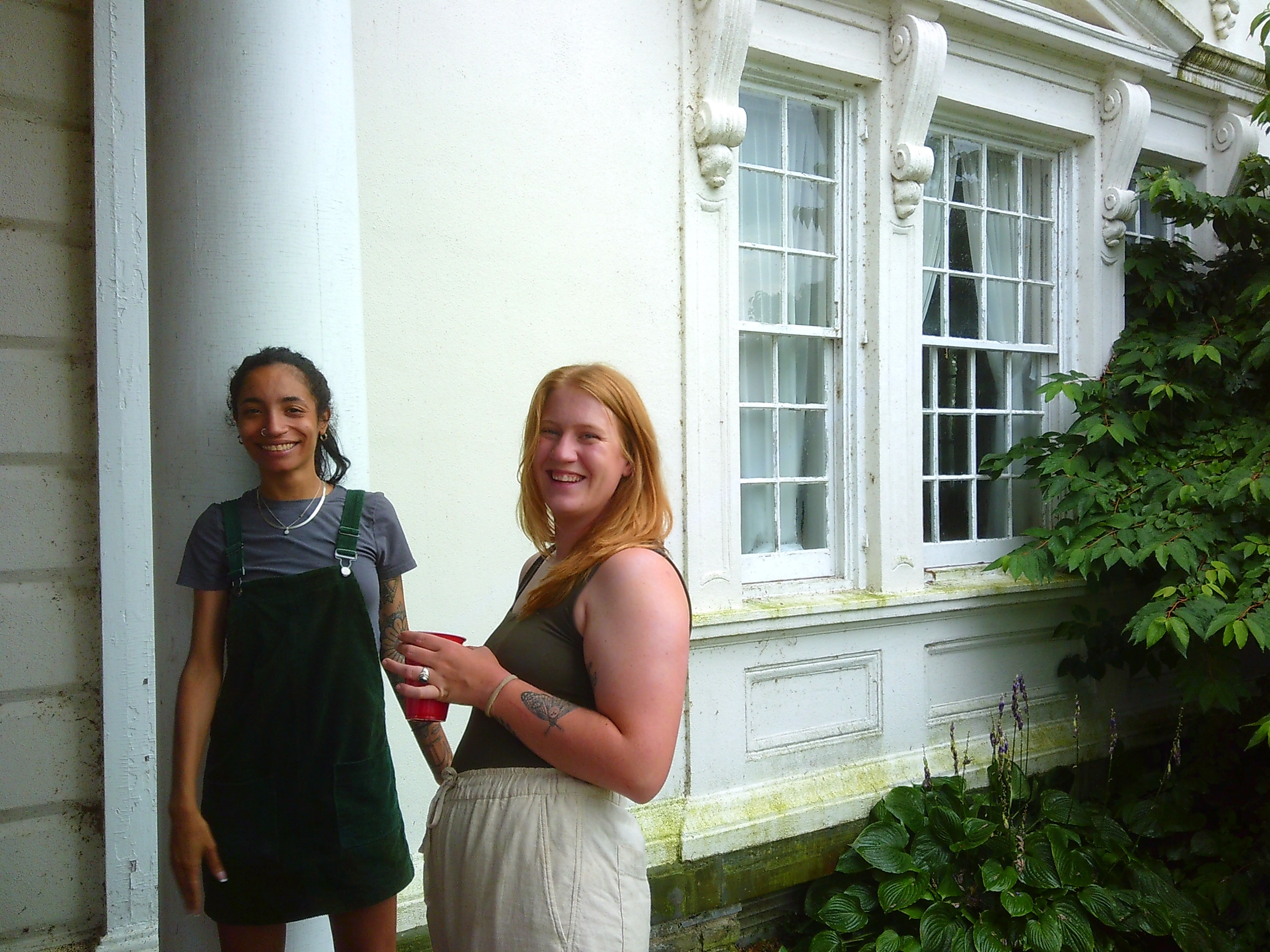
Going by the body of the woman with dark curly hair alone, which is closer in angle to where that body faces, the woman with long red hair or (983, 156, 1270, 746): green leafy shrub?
the woman with long red hair

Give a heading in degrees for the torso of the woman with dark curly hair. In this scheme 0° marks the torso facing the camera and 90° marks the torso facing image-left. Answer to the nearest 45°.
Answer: approximately 0°

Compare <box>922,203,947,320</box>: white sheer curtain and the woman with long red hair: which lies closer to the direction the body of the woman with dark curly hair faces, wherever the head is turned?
the woman with long red hair

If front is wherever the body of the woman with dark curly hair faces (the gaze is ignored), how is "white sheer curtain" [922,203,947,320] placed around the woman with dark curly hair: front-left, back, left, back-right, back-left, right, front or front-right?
back-left

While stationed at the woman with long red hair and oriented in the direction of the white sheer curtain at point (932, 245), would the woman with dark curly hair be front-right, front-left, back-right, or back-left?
back-left

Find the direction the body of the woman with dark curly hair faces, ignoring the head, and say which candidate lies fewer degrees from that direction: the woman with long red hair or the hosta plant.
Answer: the woman with long red hair

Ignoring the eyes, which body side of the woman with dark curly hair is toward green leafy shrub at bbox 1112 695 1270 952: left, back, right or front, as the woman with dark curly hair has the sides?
left

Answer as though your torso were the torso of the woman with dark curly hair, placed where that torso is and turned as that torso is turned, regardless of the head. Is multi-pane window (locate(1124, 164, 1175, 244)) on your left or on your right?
on your left

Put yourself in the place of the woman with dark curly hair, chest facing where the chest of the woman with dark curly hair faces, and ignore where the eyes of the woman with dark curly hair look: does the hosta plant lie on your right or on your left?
on your left

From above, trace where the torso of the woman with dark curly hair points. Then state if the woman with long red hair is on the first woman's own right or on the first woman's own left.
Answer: on the first woman's own left
